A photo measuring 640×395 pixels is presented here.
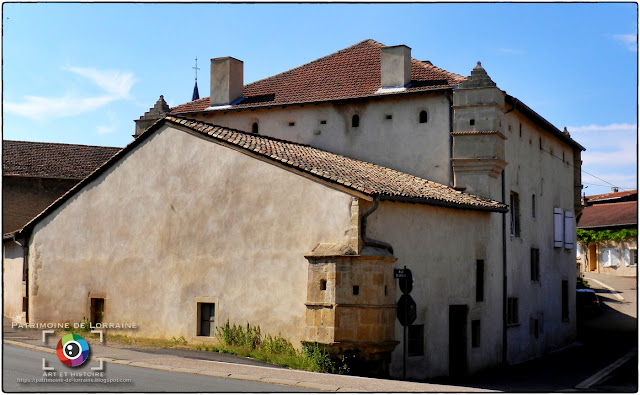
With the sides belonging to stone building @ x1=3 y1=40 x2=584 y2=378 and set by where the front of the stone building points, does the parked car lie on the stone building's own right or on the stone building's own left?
on the stone building's own left

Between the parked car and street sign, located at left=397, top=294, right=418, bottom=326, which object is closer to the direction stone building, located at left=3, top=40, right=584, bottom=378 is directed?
the street sign

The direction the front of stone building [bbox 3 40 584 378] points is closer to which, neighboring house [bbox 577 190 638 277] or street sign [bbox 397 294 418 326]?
the street sign

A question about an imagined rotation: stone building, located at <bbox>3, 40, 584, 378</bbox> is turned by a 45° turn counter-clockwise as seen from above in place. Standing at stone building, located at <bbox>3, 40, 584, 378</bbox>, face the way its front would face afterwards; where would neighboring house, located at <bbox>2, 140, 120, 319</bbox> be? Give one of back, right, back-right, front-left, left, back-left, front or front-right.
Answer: back-left

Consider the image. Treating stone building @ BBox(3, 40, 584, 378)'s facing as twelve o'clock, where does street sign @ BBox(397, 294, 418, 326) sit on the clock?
The street sign is roughly at 1 o'clock from the stone building.

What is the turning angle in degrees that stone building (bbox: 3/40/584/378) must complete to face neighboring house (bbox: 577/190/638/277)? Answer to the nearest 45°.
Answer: approximately 90° to its left

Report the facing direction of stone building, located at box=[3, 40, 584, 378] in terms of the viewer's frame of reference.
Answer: facing the viewer and to the right of the viewer

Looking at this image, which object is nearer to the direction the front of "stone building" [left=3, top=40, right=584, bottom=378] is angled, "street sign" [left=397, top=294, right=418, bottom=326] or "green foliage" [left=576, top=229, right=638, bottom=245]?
the street sign

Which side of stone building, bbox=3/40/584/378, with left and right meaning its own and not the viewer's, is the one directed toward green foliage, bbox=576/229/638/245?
left
